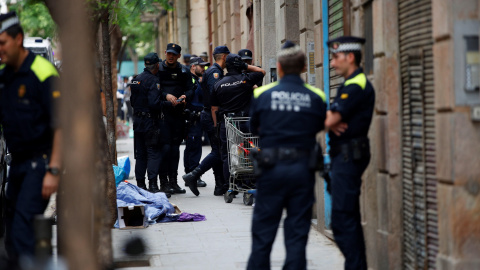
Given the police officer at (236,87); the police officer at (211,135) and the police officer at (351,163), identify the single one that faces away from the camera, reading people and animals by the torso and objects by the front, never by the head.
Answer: the police officer at (236,87)

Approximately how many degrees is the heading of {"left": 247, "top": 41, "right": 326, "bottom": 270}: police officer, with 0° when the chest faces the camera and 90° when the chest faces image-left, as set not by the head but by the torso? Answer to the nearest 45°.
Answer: approximately 180°

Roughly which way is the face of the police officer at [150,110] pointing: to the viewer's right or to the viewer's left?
to the viewer's right

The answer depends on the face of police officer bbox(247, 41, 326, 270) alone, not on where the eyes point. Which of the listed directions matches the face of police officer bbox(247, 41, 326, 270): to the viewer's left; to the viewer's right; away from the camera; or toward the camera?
away from the camera

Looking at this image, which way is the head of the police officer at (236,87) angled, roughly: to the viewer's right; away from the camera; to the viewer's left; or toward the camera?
away from the camera

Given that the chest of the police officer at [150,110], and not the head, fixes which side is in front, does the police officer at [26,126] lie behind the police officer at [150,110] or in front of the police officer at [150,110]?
behind

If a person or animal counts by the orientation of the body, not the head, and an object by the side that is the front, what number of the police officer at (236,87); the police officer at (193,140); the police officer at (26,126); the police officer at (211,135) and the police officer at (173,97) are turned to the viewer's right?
2

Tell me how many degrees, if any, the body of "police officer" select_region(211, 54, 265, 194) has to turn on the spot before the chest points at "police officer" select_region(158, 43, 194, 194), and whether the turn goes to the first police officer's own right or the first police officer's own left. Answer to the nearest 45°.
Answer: approximately 45° to the first police officer's own left

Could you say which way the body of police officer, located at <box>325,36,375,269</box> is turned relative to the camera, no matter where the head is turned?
to the viewer's left

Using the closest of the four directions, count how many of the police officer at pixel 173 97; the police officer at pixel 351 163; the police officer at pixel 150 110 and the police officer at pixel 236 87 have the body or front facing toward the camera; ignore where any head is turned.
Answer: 1
